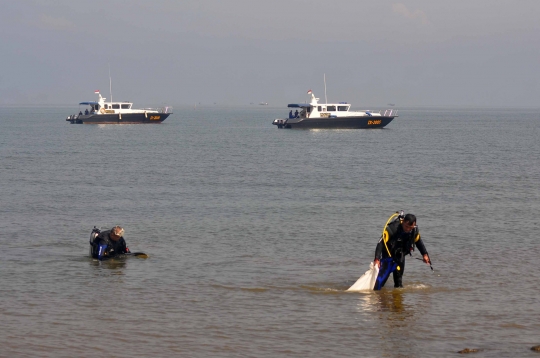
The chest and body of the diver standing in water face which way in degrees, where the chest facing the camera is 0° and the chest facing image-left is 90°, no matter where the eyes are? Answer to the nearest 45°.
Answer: approximately 315°

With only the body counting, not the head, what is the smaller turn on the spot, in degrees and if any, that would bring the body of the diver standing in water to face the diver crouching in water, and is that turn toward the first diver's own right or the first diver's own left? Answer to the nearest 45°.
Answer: approximately 135° to the first diver's own right
